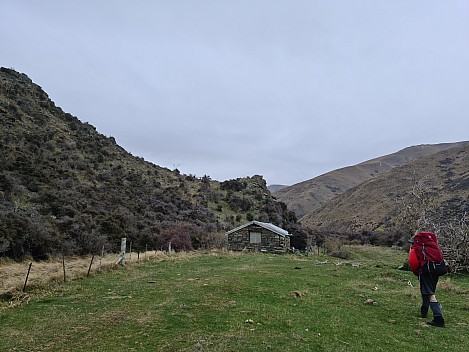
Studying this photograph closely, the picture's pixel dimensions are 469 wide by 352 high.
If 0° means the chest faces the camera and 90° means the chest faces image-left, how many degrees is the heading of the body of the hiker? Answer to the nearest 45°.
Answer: approximately 135°

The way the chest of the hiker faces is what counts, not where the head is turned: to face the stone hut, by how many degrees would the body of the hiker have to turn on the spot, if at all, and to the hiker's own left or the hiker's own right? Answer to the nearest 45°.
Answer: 0° — they already face it
